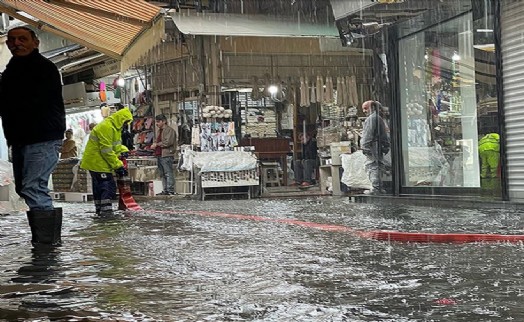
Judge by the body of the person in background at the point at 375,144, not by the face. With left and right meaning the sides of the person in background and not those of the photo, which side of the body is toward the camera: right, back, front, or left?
left

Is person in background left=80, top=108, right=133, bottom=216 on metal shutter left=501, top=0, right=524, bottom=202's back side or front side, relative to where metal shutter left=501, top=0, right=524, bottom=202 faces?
on the front side

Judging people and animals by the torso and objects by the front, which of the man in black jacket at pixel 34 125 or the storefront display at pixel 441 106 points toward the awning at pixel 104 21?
the storefront display

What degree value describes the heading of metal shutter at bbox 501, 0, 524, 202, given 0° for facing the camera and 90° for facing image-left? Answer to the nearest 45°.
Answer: approximately 45°

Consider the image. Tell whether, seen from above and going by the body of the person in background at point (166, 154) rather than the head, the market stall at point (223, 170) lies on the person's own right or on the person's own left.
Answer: on the person's own left

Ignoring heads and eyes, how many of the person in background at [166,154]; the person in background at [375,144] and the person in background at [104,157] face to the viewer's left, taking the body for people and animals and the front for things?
2

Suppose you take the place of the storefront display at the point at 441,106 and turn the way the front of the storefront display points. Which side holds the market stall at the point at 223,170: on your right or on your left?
on your right

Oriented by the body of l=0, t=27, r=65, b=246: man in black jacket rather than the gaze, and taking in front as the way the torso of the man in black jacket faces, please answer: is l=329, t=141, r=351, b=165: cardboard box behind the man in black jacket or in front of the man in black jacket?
behind

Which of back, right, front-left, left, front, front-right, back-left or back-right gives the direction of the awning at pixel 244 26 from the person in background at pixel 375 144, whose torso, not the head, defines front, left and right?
front-right

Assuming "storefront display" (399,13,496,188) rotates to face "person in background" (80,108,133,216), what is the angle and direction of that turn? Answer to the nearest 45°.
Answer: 0° — it already faces them
